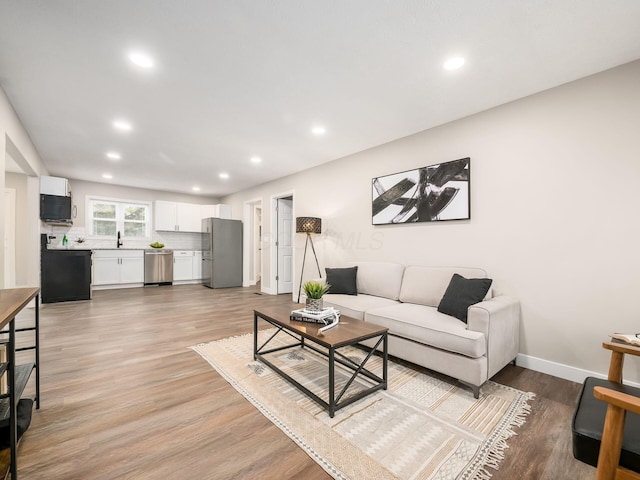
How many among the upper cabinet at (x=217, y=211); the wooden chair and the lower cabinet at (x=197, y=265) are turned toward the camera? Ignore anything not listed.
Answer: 2

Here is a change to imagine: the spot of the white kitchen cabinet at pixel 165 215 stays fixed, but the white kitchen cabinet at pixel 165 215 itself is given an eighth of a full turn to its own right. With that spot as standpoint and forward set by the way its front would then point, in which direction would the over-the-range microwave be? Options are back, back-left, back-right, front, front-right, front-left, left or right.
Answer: front

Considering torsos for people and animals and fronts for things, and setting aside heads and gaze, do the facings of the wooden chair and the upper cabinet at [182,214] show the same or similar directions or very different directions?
very different directions

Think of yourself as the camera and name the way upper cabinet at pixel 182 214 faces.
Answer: facing the viewer

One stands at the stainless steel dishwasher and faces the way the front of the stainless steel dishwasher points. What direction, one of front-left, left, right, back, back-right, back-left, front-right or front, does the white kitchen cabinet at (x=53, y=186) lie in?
front-right

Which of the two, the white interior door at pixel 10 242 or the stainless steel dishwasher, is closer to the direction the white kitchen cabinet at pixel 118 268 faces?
the white interior door

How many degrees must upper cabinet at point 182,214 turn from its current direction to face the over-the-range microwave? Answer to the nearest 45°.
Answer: approximately 45° to its right

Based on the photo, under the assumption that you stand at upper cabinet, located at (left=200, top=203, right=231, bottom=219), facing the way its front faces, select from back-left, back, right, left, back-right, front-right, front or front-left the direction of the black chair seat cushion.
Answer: front

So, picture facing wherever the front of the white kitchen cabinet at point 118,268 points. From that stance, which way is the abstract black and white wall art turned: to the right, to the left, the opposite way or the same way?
to the right

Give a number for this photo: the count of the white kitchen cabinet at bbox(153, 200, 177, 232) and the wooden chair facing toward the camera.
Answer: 1

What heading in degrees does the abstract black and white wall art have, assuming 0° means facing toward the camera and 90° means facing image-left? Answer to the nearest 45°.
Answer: approximately 45°

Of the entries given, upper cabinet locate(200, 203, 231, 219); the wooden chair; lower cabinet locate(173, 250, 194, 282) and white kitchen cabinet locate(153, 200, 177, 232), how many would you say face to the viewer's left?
1

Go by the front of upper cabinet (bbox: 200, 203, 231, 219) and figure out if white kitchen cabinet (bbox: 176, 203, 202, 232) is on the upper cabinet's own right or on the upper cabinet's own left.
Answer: on the upper cabinet's own right

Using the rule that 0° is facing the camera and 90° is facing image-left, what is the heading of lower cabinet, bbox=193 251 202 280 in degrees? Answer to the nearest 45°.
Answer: approximately 0°

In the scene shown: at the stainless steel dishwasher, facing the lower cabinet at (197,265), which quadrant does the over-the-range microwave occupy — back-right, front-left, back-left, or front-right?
back-right

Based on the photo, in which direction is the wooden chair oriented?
to the viewer's left

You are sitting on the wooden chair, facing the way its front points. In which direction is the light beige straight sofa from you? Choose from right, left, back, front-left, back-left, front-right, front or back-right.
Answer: front-right
